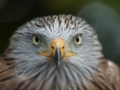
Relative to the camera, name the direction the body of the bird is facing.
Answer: toward the camera
